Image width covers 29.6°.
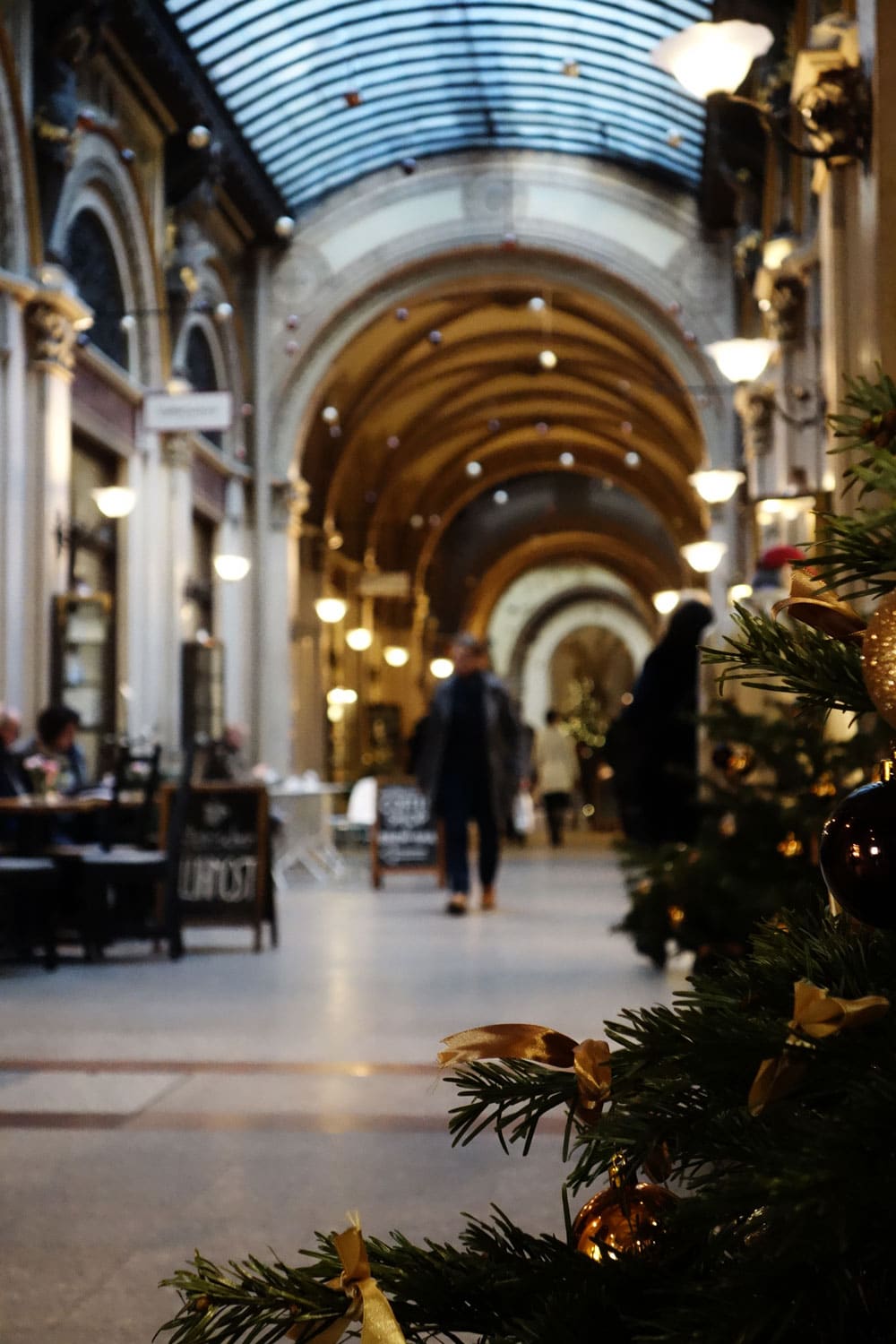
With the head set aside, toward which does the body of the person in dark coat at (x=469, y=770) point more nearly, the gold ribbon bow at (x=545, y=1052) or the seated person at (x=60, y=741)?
the gold ribbon bow

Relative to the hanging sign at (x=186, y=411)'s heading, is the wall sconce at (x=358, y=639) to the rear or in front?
to the rear

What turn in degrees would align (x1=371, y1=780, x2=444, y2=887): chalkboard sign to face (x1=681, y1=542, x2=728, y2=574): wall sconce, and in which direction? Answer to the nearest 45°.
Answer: approximately 135° to its left
